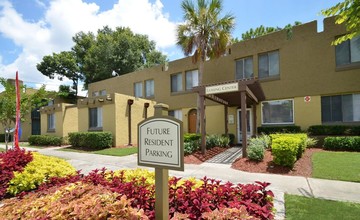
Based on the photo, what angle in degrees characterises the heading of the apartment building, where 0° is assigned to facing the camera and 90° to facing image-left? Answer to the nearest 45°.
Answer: approximately 45°

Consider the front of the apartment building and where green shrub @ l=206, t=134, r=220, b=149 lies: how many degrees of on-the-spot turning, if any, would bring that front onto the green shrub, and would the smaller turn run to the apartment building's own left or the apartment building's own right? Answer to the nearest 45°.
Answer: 0° — it already faces it

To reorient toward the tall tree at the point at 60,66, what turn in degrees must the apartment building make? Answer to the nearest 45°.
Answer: approximately 90° to its right

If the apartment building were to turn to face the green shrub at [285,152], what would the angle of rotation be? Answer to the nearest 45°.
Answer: approximately 45° to its left

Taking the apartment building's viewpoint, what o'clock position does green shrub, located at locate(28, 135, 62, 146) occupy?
The green shrub is roughly at 2 o'clock from the apartment building.

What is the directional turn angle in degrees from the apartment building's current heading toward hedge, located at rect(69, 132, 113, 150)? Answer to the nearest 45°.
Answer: approximately 45° to its right

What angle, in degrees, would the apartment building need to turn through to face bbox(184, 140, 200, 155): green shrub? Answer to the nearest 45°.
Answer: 0° — it already faces it

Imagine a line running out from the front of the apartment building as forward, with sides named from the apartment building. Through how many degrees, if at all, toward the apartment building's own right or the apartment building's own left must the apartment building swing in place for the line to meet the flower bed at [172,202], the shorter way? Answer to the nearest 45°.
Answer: approximately 45° to the apartment building's own left

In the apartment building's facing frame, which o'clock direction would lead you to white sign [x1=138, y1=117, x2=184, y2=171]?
The white sign is roughly at 11 o'clock from the apartment building.
